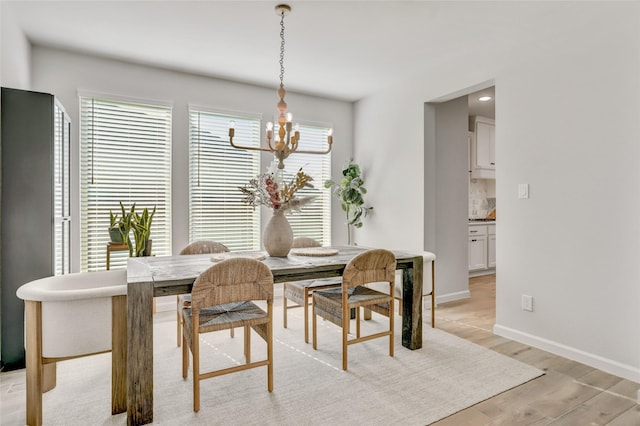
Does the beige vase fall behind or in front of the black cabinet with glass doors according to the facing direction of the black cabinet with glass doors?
in front

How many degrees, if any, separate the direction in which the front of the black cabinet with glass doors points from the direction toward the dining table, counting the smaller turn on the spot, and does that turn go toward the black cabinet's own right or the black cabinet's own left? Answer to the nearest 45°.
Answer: approximately 45° to the black cabinet's own right

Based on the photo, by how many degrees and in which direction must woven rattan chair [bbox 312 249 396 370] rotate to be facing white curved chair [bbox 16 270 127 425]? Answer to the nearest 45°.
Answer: approximately 90° to its left

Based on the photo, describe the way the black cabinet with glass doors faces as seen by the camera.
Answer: facing to the right of the viewer

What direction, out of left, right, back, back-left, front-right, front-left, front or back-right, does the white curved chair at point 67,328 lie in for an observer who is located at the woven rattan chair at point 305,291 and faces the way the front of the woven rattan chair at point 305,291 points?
right

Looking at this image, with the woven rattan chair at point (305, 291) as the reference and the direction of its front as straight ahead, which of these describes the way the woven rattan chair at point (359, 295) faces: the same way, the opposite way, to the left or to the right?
the opposite way

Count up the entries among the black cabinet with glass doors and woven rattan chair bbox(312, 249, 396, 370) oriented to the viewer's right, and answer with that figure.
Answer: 1

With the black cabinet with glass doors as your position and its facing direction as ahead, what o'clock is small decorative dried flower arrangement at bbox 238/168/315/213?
The small decorative dried flower arrangement is roughly at 1 o'clock from the black cabinet with glass doors.

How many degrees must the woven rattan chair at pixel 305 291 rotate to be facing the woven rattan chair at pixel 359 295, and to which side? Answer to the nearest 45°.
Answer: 0° — it already faces it

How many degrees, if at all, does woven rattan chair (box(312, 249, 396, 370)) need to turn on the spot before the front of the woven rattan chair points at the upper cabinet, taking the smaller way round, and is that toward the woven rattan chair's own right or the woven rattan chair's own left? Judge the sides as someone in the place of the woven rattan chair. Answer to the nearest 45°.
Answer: approximately 90° to the woven rattan chair's own right

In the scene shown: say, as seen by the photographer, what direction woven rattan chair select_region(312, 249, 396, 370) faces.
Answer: facing away from the viewer and to the left of the viewer

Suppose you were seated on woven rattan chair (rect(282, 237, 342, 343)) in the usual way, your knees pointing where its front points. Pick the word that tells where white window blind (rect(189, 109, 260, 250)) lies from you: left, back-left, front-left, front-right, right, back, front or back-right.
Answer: back

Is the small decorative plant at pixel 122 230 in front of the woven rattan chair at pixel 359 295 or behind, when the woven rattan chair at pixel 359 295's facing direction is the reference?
in front

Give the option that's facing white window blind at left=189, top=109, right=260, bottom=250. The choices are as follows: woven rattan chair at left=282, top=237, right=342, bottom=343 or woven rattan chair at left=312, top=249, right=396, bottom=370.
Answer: woven rattan chair at left=312, top=249, right=396, bottom=370

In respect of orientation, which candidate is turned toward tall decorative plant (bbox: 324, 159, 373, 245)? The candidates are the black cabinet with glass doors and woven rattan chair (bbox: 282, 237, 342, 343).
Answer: the black cabinet with glass doors

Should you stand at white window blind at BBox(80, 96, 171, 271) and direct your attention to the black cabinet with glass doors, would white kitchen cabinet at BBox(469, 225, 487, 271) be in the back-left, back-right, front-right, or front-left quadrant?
back-left

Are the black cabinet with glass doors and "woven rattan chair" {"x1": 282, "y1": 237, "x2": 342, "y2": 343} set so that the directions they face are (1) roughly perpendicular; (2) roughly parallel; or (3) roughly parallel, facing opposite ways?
roughly perpendicular

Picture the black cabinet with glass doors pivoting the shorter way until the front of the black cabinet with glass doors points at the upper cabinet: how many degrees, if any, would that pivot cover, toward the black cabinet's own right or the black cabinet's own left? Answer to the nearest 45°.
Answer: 0° — it already faces it

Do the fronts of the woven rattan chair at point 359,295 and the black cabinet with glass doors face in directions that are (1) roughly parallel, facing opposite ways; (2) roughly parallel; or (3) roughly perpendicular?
roughly perpendicular
